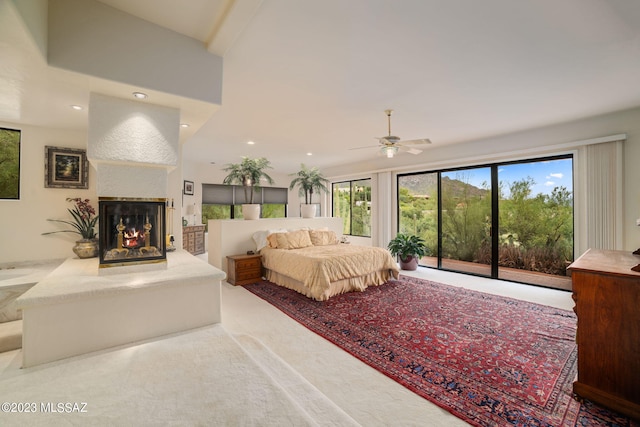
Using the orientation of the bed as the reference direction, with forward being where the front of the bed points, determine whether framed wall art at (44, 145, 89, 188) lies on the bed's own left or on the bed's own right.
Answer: on the bed's own right

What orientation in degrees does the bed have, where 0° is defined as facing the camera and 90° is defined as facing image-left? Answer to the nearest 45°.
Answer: approximately 315°

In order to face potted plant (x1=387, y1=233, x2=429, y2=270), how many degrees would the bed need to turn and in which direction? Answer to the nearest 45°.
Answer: approximately 90° to its left

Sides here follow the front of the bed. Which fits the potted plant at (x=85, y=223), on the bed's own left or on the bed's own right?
on the bed's own right

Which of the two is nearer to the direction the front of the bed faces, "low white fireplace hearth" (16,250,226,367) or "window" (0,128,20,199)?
the low white fireplace hearth

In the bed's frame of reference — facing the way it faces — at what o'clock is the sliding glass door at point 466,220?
The sliding glass door is roughly at 10 o'clock from the bed.

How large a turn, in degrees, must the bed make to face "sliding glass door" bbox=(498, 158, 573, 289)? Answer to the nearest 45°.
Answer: approximately 45° to its left

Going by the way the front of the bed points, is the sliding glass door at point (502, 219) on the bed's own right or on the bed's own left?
on the bed's own left

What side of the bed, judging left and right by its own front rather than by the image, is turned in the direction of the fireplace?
right
